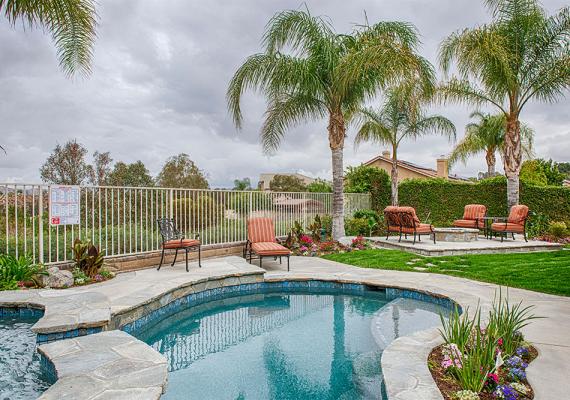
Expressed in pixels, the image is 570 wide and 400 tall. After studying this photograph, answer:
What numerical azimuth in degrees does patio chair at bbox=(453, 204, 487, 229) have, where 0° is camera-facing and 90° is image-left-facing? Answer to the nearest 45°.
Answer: approximately 45°

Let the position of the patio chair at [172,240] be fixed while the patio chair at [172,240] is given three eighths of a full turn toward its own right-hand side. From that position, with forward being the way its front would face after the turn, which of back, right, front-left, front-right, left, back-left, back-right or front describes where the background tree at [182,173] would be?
right

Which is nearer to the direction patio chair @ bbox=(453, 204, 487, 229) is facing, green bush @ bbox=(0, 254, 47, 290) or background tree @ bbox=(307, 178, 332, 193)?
the green bush

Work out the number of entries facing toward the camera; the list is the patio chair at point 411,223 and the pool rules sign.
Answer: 1

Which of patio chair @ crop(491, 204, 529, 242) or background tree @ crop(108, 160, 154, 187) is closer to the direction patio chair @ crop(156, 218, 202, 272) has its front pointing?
the patio chair

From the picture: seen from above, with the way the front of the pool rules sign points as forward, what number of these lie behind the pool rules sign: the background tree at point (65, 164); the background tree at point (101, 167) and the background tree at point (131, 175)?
3

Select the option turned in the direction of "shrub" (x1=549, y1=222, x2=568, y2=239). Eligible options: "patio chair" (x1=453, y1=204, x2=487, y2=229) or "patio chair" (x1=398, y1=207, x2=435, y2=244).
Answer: "patio chair" (x1=398, y1=207, x2=435, y2=244)
